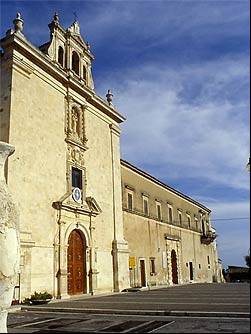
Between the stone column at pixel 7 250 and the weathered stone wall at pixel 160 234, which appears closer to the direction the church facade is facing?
the stone column

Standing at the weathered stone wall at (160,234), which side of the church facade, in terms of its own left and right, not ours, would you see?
left

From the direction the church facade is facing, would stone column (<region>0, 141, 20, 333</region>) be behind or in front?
in front
